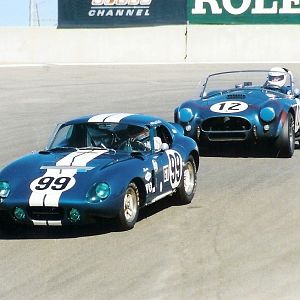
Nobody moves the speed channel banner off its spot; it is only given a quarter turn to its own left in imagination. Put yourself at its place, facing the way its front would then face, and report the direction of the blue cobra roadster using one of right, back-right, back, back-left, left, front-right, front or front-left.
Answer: right

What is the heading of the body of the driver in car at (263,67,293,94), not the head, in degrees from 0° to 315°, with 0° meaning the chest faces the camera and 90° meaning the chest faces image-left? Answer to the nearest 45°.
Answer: approximately 45°

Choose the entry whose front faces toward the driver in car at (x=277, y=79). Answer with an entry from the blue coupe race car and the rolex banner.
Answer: the rolex banner

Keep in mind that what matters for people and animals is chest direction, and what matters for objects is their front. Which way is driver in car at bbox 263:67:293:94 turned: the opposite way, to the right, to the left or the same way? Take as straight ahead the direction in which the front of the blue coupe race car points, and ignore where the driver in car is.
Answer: the same way

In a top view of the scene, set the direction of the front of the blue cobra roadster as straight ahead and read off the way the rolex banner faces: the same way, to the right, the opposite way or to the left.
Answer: the same way

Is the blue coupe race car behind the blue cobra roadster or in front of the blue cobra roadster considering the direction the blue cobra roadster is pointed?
in front

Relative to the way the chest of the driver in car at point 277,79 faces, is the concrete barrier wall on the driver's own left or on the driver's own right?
on the driver's own right

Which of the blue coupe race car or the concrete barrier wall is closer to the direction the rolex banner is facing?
the blue coupe race car

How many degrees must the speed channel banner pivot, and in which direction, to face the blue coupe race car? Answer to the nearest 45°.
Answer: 0° — it already faces it

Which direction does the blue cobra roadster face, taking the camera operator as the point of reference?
facing the viewer

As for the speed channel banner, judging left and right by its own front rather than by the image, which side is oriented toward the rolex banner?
left

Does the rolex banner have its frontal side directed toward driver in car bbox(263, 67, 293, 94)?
yes

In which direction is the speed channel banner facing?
toward the camera

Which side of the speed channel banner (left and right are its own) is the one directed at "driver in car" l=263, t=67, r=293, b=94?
front

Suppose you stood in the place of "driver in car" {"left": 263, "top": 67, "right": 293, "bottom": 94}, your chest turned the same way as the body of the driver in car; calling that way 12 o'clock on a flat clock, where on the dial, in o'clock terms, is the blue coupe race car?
The blue coupe race car is roughly at 1 o'clock from the driver in car.

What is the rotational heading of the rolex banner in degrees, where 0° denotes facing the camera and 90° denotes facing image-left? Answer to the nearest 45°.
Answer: approximately 0°

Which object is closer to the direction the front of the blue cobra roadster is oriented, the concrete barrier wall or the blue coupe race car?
the blue coupe race car
